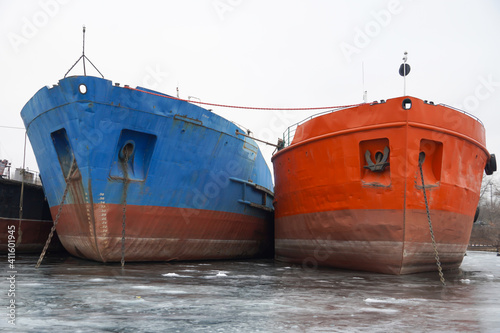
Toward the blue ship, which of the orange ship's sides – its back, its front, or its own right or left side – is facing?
right

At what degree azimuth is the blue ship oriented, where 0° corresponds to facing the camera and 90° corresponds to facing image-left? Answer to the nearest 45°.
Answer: approximately 45°

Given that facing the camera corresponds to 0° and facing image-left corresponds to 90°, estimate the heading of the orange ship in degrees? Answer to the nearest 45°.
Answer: approximately 0°

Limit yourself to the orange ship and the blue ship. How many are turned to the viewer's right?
0

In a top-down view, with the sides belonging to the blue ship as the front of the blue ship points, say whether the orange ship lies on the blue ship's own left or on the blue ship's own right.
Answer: on the blue ship's own left
